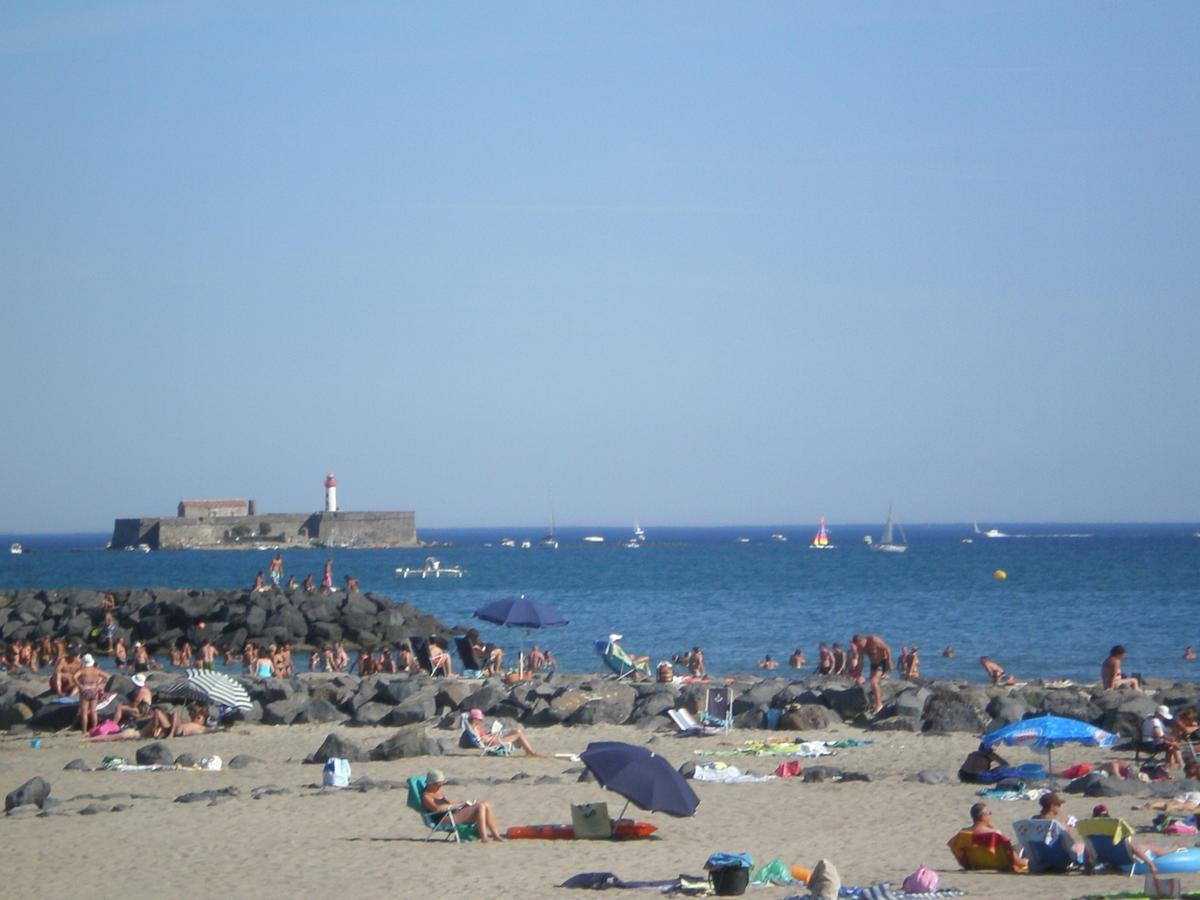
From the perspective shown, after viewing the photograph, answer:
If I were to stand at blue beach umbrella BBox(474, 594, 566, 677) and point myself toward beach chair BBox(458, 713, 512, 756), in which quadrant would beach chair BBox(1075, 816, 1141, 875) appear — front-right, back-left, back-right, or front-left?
front-left

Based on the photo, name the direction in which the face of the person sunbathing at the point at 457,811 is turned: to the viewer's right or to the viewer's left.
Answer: to the viewer's right

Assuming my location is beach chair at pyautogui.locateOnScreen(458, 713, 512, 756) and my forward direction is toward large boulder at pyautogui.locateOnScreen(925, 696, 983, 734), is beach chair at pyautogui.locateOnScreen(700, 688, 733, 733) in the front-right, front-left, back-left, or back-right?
front-left

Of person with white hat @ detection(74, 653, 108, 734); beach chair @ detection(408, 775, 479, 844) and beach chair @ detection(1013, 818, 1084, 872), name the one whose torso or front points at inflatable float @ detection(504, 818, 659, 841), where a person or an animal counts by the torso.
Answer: beach chair @ detection(408, 775, 479, 844)

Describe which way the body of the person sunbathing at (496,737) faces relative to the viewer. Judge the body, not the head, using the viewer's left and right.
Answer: facing to the right of the viewer

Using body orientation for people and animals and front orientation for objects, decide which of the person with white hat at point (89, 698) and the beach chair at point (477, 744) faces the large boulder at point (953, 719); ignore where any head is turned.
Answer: the beach chair

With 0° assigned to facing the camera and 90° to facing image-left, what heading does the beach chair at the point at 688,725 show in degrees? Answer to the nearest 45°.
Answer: approximately 270°

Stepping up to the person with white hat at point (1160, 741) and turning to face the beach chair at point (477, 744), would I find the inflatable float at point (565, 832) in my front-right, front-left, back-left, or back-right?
front-left

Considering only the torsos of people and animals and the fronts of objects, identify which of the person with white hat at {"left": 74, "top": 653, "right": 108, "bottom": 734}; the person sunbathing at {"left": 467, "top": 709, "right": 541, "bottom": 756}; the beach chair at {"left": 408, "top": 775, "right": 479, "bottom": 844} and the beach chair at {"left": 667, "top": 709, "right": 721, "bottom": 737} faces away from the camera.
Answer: the person with white hat

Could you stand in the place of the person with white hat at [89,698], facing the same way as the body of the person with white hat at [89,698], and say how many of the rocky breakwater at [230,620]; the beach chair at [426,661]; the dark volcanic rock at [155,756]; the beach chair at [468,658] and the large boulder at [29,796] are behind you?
2

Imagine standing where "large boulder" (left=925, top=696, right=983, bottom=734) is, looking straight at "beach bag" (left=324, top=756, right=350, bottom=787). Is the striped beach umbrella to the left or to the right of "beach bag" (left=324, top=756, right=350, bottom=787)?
right

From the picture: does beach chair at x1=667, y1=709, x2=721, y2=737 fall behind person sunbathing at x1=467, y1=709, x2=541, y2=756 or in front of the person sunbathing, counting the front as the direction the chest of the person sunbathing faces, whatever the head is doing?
in front

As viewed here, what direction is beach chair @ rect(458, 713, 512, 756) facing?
to the viewer's right

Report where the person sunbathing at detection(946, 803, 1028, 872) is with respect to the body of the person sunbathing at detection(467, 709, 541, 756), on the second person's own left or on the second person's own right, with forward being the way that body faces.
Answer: on the second person's own right
